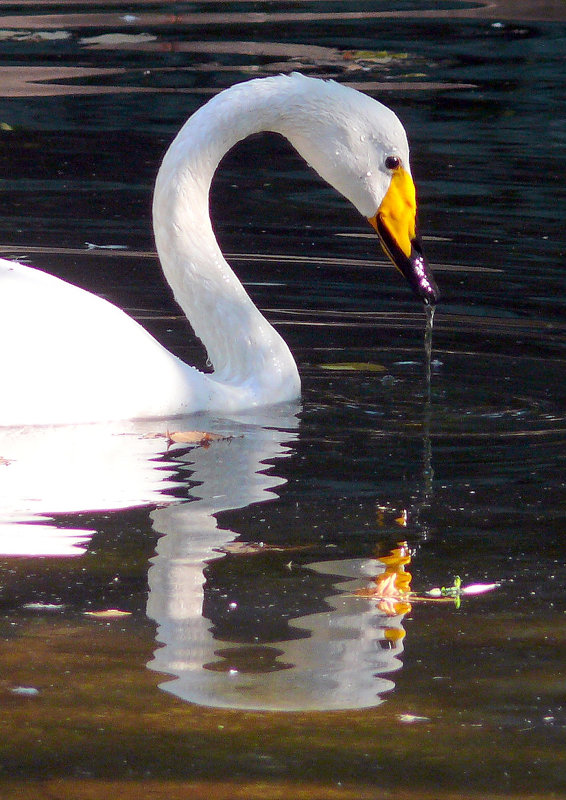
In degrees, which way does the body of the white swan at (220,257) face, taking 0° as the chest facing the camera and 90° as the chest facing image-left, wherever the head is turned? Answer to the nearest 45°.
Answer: approximately 270°

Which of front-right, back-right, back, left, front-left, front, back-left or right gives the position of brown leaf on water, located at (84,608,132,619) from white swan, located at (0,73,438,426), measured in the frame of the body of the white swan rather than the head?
right
